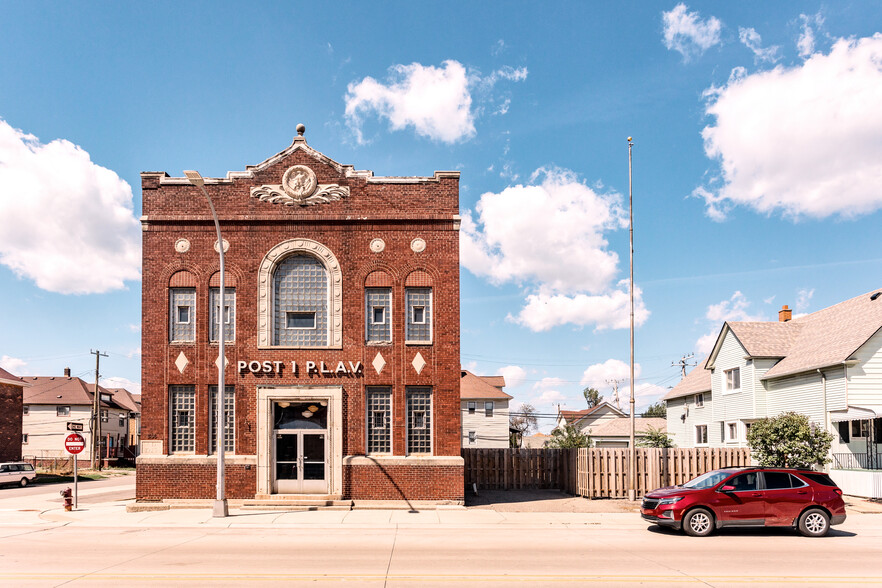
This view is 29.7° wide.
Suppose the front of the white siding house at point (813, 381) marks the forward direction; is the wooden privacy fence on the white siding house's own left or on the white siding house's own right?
on the white siding house's own right

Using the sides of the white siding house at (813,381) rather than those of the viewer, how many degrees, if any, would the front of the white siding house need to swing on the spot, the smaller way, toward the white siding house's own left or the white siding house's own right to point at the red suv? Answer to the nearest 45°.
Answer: approximately 45° to the white siding house's own right

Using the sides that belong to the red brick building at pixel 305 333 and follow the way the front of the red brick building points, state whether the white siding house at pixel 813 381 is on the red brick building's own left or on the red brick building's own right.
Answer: on the red brick building's own left

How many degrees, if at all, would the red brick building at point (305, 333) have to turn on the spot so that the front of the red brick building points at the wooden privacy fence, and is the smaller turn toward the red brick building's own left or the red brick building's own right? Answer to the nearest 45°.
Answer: approximately 90° to the red brick building's own left

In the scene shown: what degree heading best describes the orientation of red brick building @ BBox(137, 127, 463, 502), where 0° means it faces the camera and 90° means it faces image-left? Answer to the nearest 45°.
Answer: approximately 0°

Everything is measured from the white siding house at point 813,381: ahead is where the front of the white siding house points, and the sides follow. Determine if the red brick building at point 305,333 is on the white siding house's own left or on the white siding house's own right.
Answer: on the white siding house's own right

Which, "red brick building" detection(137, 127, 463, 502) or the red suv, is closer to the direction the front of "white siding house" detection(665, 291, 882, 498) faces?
the red suv

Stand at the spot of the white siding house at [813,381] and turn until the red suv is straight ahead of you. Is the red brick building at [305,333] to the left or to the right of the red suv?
right
